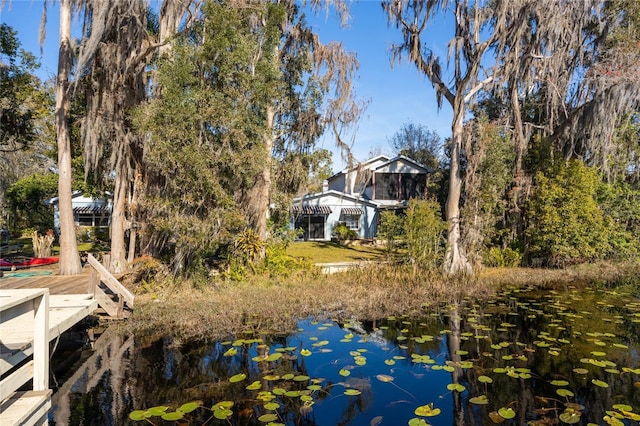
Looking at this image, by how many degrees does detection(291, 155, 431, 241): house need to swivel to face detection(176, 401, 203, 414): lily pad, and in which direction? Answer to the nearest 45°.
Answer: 0° — it already faces it

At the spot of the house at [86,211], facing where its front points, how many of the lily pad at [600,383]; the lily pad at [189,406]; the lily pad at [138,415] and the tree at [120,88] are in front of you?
4

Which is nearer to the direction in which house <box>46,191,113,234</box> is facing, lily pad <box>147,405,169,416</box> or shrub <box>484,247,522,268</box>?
the lily pad

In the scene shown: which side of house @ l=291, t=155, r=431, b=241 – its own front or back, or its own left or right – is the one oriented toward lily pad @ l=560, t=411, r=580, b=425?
front

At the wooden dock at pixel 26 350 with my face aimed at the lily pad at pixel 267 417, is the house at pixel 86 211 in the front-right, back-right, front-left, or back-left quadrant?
back-left

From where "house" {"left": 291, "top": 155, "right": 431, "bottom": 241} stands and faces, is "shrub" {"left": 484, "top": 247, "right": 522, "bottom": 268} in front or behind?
in front

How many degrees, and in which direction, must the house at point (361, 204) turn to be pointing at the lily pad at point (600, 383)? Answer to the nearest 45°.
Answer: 0° — it already faces it

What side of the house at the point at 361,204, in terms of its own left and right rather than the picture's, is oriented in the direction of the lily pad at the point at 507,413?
front

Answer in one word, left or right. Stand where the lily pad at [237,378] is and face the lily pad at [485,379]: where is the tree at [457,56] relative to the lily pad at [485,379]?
left

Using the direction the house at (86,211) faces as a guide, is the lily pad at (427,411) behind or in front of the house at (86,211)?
in front

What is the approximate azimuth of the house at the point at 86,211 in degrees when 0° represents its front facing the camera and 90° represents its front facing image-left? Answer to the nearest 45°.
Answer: approximately 0°

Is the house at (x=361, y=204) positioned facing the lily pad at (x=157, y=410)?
yes

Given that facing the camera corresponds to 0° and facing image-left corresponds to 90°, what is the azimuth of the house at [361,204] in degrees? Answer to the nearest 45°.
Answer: approximately 0°

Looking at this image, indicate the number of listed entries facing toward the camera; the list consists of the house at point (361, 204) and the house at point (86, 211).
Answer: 2

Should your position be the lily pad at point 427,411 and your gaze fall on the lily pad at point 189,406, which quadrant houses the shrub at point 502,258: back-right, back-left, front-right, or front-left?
back-right
